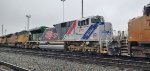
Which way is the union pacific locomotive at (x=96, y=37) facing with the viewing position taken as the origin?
facing the viewer and to the right of the viewer
